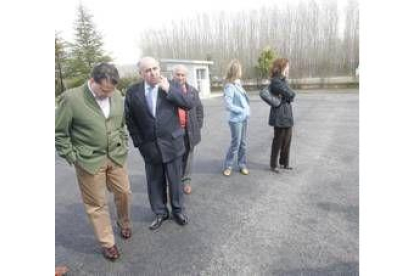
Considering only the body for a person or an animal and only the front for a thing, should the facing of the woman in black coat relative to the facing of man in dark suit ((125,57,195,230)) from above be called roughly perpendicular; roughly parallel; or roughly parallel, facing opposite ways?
roughly perpendicular

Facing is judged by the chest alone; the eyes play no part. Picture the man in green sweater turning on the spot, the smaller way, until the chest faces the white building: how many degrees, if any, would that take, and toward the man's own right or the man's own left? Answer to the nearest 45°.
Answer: approximately 135° to the man's own left

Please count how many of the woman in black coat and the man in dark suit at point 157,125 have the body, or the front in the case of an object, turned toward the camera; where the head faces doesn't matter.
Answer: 1

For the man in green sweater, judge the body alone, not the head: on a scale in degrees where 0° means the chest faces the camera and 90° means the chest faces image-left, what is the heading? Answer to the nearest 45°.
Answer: approximately 315°

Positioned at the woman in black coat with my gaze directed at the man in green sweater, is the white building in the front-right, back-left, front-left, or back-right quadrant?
back-right
